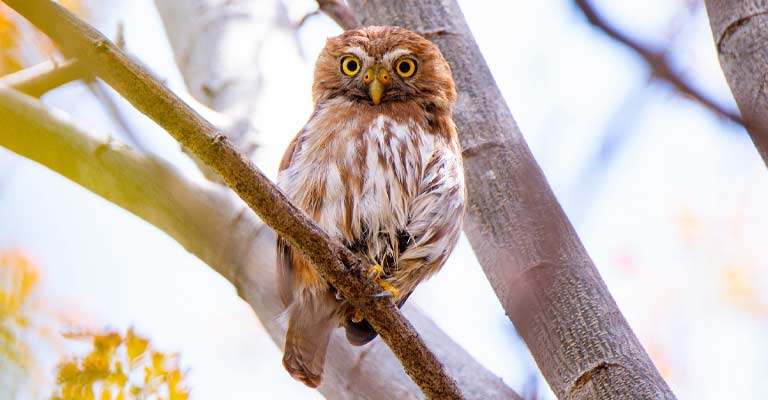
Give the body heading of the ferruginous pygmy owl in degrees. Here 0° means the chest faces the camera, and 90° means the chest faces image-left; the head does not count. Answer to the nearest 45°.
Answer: approximately 0°

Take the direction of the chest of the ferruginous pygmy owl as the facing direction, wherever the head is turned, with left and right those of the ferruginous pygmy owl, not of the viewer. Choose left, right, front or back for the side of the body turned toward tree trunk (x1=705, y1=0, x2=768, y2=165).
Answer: left
